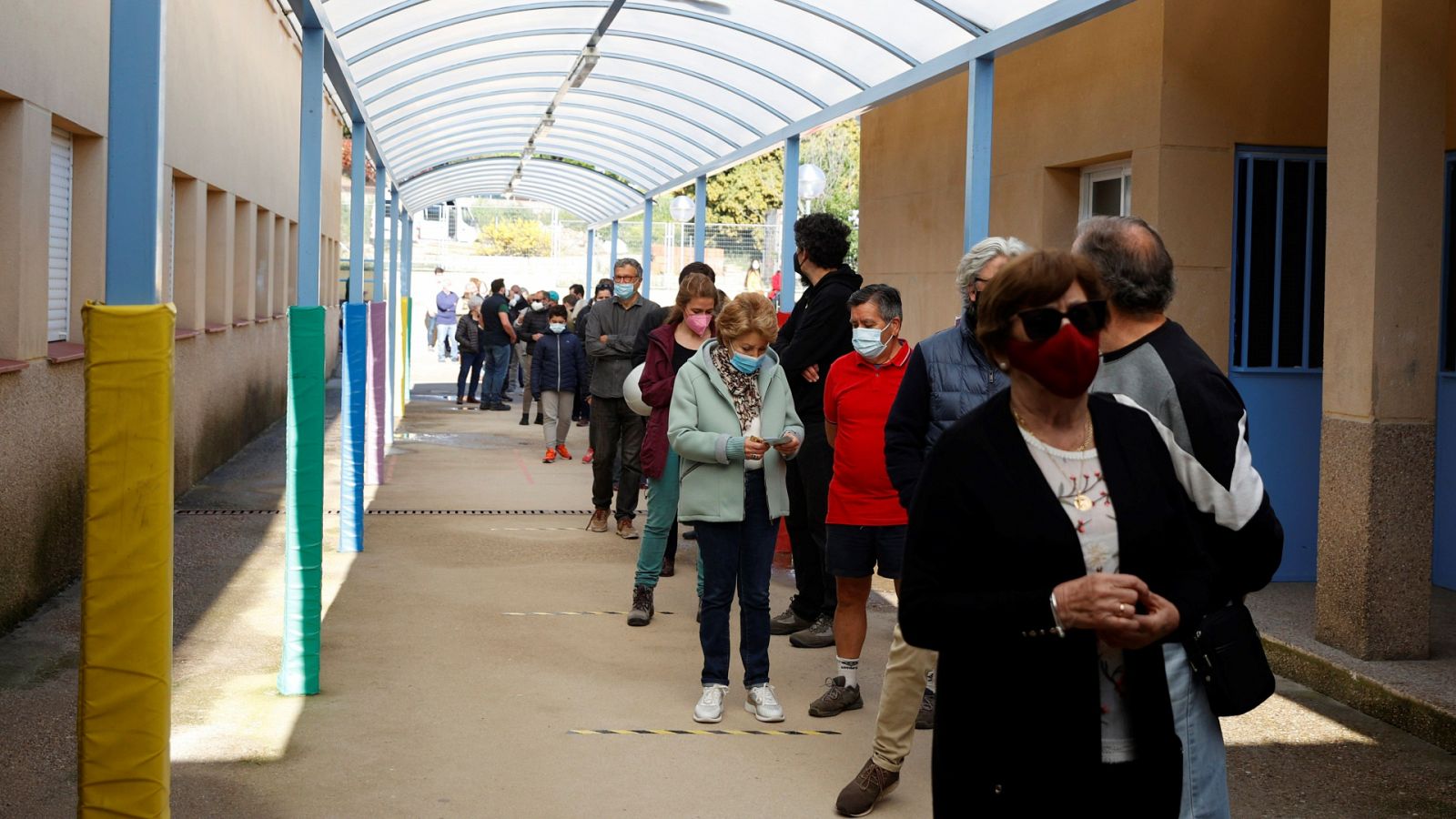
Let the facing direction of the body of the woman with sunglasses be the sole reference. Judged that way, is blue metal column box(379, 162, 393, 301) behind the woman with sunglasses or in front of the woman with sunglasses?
behind

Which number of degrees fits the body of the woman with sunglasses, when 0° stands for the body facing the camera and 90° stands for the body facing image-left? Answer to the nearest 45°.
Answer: approximately 315°

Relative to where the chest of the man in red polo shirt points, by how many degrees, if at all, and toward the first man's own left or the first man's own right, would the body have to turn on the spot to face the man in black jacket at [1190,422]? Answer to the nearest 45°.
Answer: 0° — they already face them

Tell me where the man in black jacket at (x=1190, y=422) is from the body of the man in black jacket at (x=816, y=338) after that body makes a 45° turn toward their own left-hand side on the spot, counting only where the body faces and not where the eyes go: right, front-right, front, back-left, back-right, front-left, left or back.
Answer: front-left

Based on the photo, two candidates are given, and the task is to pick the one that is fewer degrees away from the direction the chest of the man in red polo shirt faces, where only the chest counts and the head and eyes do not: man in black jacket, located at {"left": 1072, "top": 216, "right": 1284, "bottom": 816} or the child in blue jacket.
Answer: the man in black jacket
